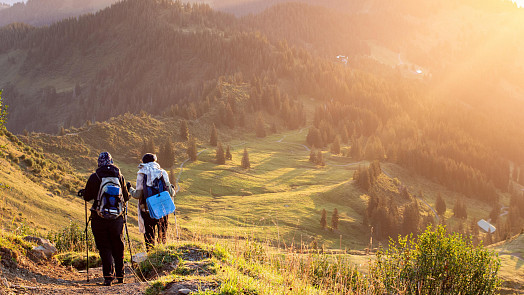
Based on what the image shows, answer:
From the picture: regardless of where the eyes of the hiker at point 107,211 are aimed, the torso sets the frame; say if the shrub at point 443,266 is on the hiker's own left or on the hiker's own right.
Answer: on the hiker's own right

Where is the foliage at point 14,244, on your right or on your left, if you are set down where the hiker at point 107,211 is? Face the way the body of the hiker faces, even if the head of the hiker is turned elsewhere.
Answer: on your left

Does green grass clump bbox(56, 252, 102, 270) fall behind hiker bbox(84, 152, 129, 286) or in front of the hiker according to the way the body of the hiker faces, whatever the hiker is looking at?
in front

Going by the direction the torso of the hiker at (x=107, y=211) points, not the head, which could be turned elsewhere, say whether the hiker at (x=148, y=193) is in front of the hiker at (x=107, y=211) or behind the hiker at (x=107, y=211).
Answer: in front

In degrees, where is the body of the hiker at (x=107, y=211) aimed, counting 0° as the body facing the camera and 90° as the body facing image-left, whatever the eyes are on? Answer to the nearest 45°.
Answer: approximately 180°

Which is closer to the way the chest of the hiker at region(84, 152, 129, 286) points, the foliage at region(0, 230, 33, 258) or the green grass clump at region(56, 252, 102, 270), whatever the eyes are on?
the green grass clump
